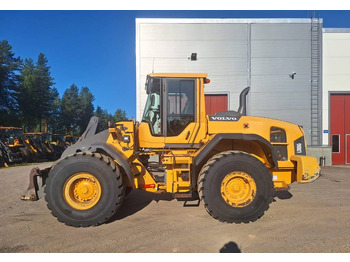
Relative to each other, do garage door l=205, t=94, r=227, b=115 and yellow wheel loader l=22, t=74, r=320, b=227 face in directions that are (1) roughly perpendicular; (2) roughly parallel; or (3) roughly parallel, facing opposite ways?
roughly perpendicular

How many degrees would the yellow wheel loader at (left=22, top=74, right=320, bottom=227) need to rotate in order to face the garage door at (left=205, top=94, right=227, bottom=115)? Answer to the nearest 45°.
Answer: approximately 90° to its right

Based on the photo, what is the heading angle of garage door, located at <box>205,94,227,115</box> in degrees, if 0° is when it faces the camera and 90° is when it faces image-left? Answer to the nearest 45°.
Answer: approximately 0°

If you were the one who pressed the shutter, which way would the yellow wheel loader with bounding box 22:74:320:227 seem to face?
facing to the left of the viewer

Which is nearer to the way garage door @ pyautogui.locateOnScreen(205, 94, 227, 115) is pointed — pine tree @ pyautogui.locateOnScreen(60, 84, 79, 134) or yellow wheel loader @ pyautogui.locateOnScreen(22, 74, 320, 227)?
the yellow wheel loader

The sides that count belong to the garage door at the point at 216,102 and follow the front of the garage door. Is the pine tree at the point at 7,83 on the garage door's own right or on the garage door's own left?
on the garage door's own right

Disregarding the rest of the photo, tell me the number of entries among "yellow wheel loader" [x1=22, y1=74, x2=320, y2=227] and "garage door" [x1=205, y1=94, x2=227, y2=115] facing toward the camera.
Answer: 1
